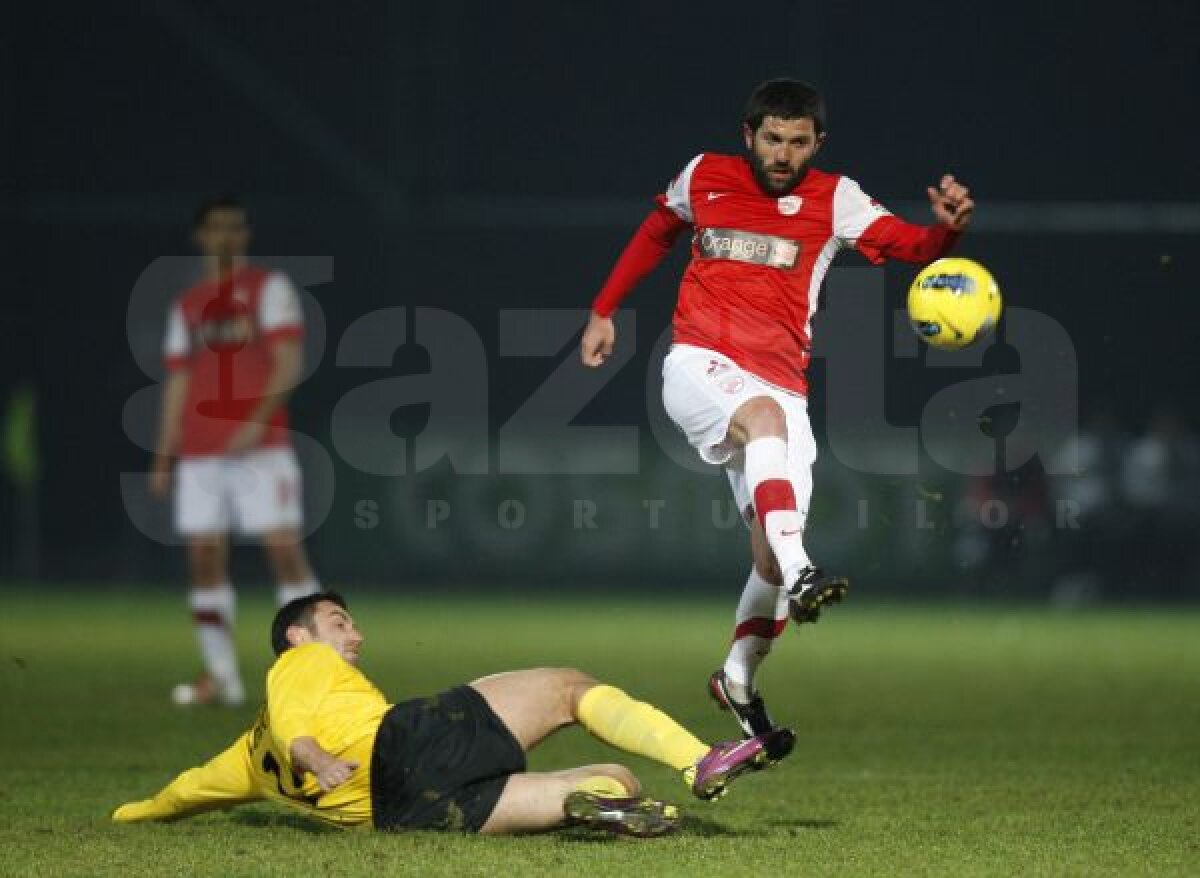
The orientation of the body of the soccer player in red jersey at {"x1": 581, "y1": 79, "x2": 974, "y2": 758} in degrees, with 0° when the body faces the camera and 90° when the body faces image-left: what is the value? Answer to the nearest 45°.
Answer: approximately 0°

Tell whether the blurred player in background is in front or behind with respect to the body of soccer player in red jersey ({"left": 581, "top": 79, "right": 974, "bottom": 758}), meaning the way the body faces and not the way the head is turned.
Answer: behind

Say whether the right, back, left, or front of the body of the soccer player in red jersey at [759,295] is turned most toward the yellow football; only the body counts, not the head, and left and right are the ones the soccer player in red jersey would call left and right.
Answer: left

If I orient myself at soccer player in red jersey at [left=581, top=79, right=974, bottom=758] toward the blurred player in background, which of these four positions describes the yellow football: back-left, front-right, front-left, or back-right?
back-right
